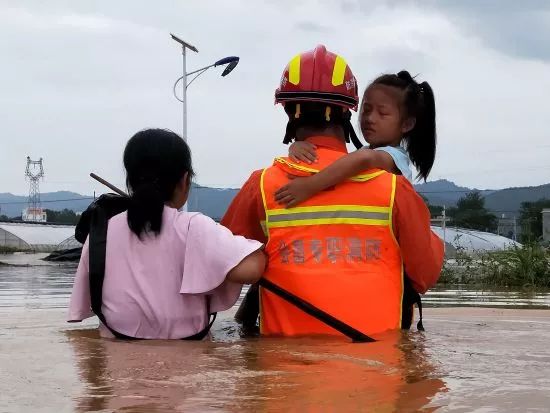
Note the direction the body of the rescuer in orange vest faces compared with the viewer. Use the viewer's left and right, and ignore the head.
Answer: facing away from the viewer

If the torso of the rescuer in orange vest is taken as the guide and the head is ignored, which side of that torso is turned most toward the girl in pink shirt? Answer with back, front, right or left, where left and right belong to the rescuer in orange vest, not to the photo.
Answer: left

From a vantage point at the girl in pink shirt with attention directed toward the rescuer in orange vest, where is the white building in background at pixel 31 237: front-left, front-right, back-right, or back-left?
back-left
